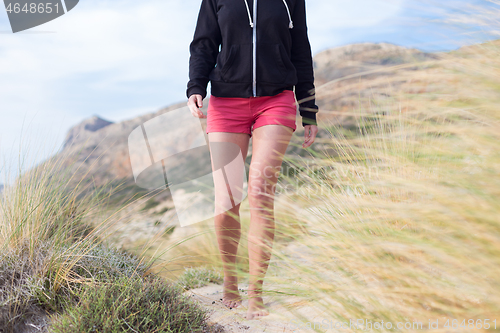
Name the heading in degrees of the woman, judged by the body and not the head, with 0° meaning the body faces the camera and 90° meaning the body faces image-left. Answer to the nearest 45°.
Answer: approximately 0°

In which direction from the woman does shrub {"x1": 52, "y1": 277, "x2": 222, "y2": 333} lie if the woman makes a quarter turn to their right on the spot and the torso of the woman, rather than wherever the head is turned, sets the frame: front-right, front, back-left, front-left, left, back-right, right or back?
front-left

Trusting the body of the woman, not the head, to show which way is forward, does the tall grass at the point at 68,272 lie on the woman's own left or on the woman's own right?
on the woman's own right
